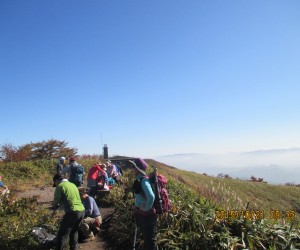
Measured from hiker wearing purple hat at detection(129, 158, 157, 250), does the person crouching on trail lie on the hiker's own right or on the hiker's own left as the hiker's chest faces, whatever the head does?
on the hiker's own right

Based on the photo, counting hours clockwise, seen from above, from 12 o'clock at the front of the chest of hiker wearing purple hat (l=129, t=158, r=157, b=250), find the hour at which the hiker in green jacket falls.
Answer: The hiker in green jacket is roughly at 1 o'clock from the hiker wearing purple hat.

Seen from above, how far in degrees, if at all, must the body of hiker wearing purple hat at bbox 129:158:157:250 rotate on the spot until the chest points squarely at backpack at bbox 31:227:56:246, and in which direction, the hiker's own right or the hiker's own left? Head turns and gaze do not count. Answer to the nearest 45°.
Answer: approximately 45° to the hiker's own right

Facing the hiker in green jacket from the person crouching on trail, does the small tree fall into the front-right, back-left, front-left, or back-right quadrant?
back-right

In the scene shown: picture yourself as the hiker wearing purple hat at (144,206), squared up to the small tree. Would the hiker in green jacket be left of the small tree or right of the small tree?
left

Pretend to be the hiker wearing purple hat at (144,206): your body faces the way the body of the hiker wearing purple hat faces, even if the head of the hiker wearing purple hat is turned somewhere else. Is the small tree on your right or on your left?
on your right

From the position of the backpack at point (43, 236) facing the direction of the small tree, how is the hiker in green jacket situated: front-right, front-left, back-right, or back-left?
back-right

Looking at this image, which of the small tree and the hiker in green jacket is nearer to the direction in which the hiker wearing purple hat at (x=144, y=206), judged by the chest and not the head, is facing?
the hiker in green jacket

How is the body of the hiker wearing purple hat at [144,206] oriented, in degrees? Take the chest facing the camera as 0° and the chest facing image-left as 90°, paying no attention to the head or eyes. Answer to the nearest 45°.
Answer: approximately 90°
